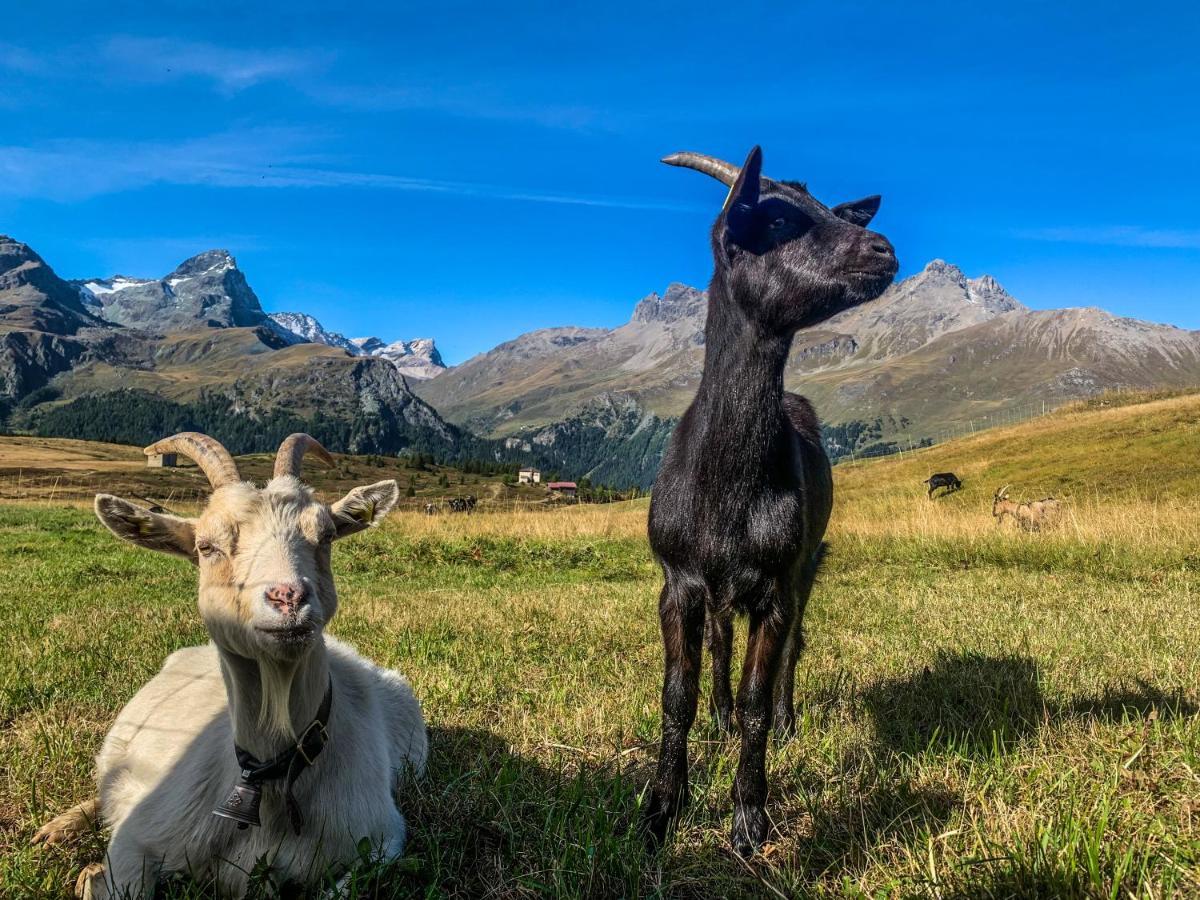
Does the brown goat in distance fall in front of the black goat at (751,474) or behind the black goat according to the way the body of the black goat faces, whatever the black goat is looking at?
behind

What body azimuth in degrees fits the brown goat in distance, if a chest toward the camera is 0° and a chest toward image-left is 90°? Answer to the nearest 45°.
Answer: approximately 90°

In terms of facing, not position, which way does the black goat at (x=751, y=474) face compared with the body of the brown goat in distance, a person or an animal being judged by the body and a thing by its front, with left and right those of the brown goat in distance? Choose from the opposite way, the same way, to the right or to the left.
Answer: to the left

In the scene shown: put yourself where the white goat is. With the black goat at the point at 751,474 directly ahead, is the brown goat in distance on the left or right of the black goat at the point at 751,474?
left

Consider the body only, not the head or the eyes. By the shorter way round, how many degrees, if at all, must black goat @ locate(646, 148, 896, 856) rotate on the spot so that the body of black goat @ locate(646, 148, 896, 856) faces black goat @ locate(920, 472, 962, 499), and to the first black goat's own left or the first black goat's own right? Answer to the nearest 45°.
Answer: approximately 180°

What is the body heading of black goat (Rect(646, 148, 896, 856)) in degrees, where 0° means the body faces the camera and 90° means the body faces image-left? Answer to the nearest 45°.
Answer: approximately 0°

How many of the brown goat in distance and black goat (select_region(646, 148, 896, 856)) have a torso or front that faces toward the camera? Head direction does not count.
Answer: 1

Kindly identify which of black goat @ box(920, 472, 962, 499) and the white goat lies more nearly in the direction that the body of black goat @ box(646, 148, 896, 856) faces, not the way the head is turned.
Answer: the white goat

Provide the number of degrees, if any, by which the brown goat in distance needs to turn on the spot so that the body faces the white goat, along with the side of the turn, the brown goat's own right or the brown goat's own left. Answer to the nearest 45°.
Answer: approximately 90° to the brown goat's own left

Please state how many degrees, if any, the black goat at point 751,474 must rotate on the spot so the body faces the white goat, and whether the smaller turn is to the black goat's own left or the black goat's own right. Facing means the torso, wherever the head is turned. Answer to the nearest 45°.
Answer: approximately 45° to the black goat's own right

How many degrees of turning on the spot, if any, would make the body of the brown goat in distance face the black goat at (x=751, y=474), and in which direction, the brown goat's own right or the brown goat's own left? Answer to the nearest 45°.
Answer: approximately 90° to the brown goat's own left
